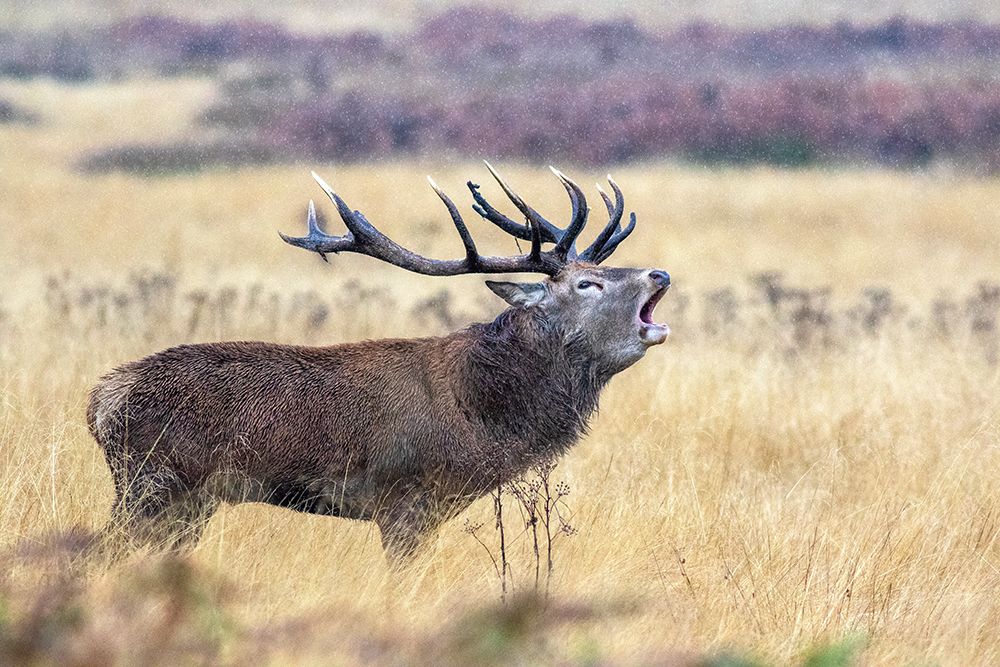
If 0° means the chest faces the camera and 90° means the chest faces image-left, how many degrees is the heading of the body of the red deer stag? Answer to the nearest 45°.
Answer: approximately 270°
